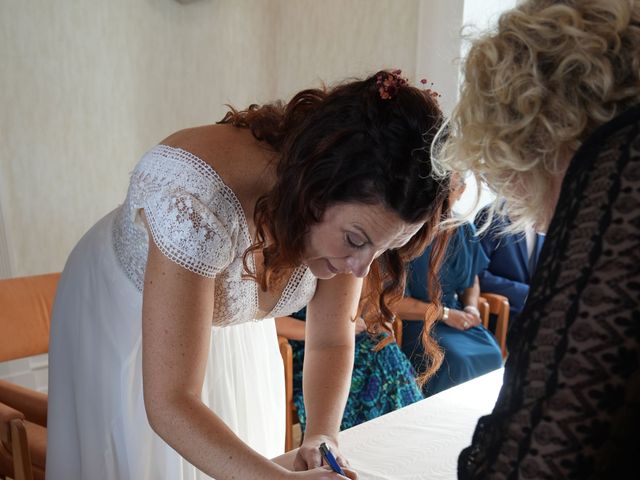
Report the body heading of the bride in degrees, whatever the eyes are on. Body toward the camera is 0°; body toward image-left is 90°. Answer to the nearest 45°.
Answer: approximately 315°

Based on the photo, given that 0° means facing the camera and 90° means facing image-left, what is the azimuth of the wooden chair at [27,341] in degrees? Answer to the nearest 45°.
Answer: approximately 315°

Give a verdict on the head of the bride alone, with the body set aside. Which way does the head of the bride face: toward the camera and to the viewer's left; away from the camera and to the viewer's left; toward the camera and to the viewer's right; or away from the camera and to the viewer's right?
toward the camera and to the viewer's right

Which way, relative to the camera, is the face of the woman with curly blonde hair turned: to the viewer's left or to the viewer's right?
to the viewer's left

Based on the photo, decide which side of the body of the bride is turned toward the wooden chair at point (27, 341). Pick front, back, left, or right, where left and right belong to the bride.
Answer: back
